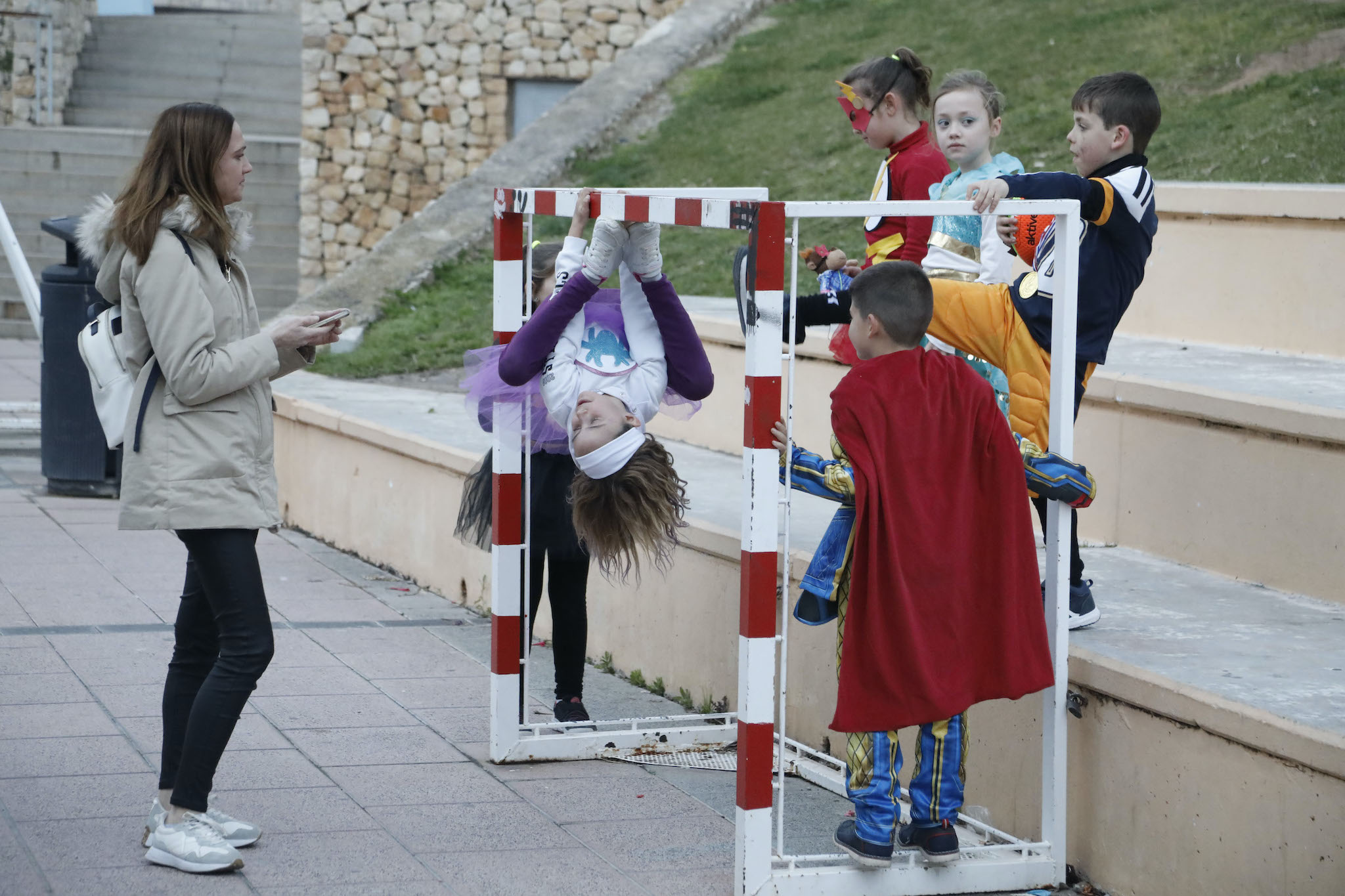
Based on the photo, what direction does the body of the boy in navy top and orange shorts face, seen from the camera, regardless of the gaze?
to the viewer's left

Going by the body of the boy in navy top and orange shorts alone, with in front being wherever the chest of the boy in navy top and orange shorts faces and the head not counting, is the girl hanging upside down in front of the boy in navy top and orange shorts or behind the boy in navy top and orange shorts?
in front

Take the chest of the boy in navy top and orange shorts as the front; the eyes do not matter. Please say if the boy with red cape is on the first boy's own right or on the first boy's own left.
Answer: on the first boy's own left

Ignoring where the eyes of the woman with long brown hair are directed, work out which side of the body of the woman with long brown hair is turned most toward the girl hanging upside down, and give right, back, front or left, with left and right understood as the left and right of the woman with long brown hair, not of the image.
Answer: front

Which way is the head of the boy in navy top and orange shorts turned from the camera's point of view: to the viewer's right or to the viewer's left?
to the viewer's left

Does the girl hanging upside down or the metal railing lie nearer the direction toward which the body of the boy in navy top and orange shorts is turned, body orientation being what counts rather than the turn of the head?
the girl hanging upside down

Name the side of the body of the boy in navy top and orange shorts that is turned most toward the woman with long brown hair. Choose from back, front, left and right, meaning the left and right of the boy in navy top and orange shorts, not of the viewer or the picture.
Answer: front

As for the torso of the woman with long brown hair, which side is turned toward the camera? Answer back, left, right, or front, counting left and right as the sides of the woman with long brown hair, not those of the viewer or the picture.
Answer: right

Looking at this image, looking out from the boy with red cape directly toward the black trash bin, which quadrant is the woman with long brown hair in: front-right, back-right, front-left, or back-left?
front-left

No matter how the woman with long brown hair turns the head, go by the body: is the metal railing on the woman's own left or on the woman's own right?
on the woman's own left
